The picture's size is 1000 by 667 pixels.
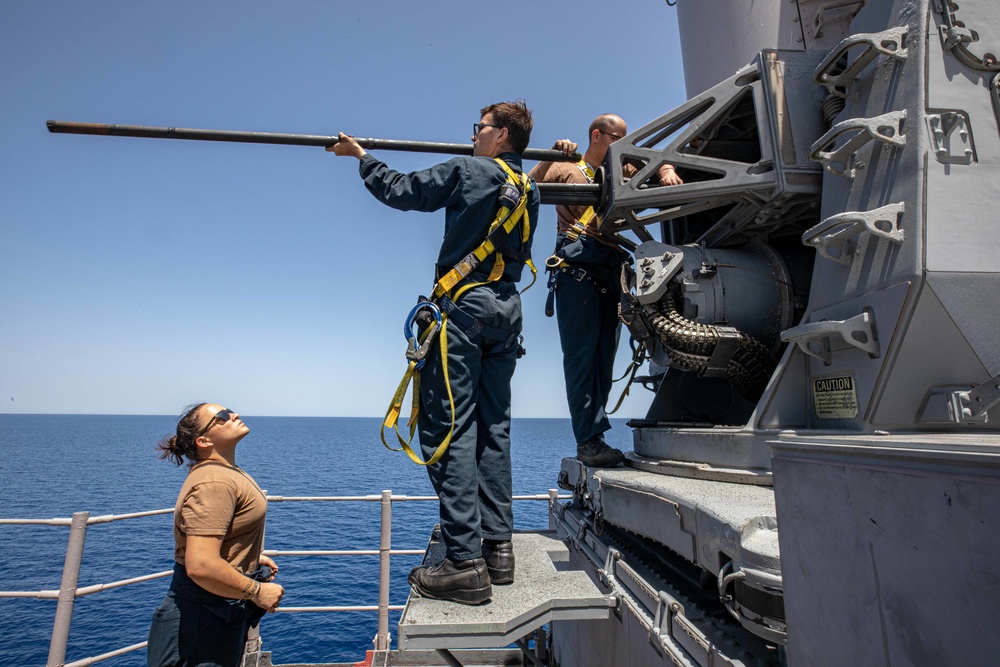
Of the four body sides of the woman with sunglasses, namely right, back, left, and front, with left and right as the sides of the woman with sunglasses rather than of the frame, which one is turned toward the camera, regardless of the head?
right

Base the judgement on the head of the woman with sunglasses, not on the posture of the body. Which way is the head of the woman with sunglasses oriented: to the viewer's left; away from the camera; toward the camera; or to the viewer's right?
to the viewer's right

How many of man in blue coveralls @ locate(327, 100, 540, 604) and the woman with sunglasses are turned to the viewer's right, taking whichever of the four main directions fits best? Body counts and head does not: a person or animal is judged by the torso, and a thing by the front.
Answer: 1

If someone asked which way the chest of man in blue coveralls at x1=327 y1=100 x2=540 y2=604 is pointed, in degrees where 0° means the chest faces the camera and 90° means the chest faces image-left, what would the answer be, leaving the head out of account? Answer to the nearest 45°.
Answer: approximately 135°

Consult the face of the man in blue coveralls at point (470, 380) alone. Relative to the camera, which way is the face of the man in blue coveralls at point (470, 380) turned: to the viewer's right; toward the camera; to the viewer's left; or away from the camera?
to the viewer's left

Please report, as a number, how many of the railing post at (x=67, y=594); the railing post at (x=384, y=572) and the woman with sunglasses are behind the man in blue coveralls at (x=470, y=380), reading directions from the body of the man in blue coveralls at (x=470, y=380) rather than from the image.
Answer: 0

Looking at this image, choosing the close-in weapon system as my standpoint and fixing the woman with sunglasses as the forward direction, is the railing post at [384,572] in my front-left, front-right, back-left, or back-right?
front-right

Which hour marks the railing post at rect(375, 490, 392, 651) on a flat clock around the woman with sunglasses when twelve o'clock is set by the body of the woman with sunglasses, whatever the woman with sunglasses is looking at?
The railing post is roughly at 10 o'clock from the woman with sunglasses.

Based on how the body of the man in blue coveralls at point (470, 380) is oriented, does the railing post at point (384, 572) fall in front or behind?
in front

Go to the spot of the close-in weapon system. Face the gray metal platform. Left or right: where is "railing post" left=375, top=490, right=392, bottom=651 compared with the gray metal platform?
right
